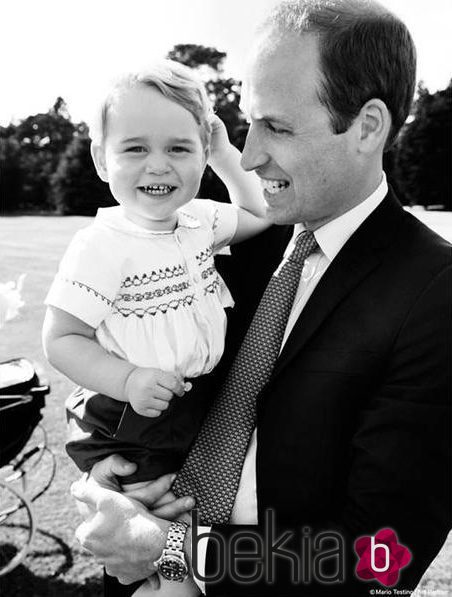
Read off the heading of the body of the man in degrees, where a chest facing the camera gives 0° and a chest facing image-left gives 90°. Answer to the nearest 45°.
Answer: approximately 45°

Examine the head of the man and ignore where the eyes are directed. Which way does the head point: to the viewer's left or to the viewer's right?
to the viewer's left

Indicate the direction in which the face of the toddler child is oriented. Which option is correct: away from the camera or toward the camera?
toward the camera
